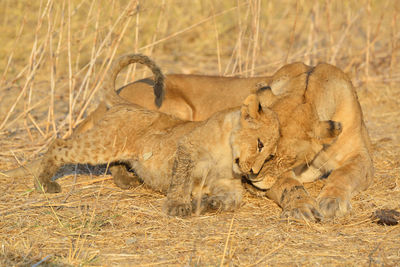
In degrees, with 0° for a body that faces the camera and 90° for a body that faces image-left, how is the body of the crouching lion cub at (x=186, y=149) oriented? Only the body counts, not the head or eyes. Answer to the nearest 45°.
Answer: approximately 315°
